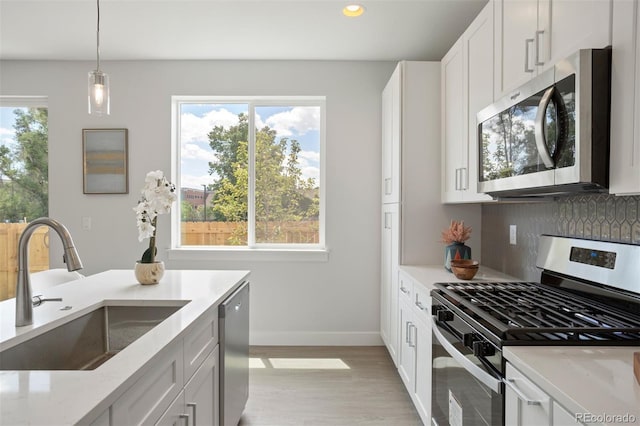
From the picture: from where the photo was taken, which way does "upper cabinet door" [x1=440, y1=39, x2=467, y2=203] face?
to the viewer's left

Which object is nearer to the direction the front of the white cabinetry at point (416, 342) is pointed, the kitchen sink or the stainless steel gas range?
the kitchen sink

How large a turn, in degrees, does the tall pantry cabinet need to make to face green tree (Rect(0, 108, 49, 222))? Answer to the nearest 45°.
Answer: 0° — it already faces it

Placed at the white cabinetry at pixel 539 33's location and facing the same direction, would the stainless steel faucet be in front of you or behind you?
in front

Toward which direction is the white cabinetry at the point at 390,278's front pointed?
to the viewer's left

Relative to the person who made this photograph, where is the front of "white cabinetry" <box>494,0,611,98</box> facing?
facing the viewer and to the left of the viewer

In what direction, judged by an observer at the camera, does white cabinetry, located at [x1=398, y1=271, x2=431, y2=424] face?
facing to the left of the viewer

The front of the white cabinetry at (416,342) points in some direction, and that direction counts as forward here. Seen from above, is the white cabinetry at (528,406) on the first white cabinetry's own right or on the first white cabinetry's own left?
on the first white cabinetry's own left

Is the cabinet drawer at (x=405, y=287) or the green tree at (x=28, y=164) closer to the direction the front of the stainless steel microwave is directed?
the green tree

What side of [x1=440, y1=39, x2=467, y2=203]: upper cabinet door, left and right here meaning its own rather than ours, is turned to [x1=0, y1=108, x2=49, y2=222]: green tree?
front

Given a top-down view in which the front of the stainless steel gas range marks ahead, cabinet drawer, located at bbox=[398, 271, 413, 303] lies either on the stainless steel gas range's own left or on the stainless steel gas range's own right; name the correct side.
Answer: on the stainless steel gas range's own right

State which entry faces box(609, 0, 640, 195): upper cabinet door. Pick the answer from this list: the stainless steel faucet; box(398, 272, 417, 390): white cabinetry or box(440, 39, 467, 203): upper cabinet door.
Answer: the stainless steel faucet
